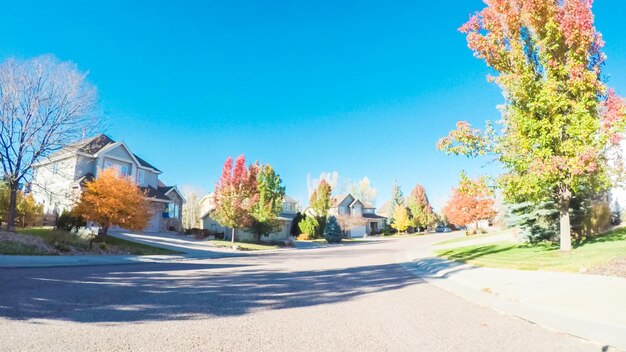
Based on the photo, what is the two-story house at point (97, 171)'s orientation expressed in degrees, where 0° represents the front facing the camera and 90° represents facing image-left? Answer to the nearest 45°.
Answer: approximately 315°

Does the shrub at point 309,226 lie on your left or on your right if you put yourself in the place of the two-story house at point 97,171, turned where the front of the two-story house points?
on your left

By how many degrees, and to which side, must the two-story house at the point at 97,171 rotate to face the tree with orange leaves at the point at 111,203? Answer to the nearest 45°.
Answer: approximately 45° to its right

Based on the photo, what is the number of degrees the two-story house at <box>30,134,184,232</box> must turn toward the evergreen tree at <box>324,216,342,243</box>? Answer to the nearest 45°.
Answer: approximately 45° to its left

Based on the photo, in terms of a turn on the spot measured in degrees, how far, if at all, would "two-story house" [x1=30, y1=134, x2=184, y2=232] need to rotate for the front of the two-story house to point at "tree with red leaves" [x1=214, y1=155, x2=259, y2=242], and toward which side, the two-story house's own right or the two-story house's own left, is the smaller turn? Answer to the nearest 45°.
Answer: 0° — it already faces it

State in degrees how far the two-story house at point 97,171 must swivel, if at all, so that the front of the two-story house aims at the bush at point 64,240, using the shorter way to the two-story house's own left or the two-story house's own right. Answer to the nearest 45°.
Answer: approximately 45° to the two-story house's own right
